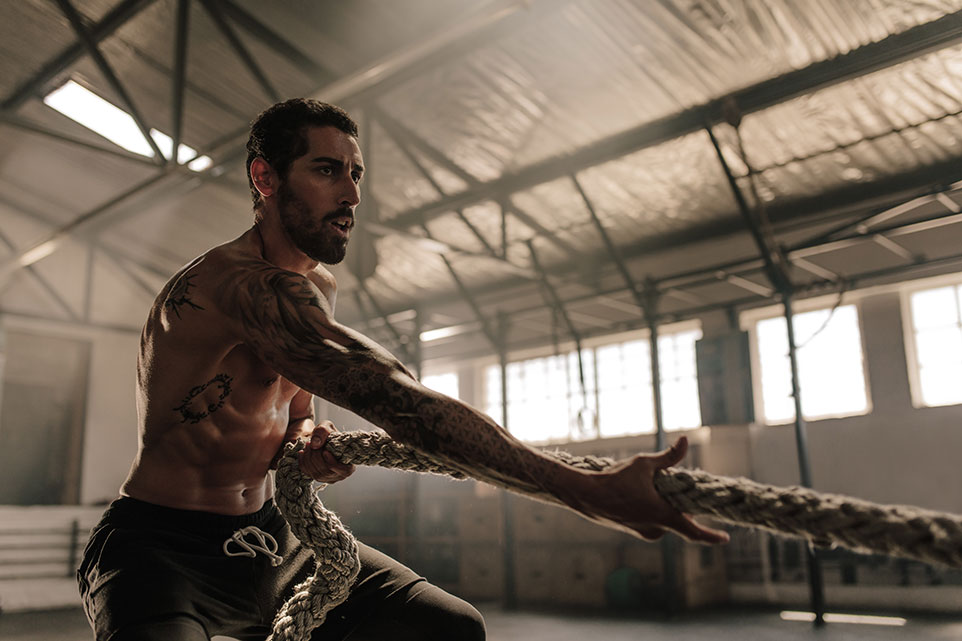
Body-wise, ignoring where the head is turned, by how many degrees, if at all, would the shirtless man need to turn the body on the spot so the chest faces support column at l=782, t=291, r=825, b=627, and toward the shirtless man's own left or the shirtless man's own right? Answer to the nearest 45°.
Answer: approximately 90° to the shirtless man's own left

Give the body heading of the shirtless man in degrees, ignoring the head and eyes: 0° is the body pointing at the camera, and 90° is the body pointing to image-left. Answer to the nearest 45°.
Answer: approximately 315°

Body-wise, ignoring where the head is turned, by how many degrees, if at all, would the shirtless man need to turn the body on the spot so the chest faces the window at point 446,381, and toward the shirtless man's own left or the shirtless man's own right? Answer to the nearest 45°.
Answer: approximately 135° to the shirtless man's own left
